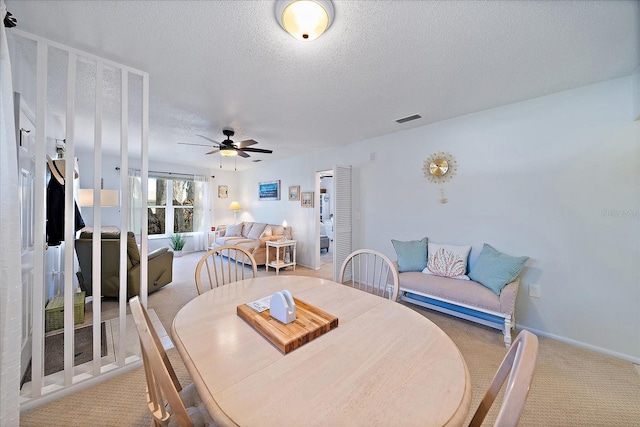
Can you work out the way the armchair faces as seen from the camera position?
facing away from the viewer and to the right of the viewer

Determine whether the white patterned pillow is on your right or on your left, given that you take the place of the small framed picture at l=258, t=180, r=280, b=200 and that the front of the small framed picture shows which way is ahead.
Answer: on your left

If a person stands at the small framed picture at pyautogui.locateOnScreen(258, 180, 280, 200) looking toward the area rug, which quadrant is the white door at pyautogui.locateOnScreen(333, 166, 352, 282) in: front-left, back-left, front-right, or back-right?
front-left

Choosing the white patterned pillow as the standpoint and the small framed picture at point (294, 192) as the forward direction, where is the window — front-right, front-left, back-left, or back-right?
front-left

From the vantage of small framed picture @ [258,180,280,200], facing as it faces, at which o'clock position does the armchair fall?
The armchair is roughly at 12 o'clock from the small framed picture.

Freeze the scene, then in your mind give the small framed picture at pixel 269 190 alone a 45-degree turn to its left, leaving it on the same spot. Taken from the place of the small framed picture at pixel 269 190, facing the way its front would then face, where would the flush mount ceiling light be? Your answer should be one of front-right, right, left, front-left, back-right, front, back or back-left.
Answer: front

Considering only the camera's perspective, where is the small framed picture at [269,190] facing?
facing the viewer and to the left of the viewer

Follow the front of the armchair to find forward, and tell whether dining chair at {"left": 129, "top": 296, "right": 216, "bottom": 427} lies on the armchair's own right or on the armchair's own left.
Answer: on the armchair's own right

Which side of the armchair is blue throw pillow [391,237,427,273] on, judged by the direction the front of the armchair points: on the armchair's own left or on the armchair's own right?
on the armchair's own right

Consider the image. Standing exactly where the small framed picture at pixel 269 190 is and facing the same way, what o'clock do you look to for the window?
The window is roughly at 2 o'clock from the small framed picture.

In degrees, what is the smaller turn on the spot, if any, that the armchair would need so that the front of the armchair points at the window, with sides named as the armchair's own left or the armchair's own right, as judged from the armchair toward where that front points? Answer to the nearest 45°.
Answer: approximately 45° to the armchair's own left

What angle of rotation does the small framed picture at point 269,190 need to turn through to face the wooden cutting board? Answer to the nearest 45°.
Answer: approximately 45° to its left

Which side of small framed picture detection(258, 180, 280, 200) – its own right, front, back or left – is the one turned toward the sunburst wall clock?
left

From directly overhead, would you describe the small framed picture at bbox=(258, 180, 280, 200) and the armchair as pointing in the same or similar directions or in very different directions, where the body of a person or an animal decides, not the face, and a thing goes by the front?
very different directions
